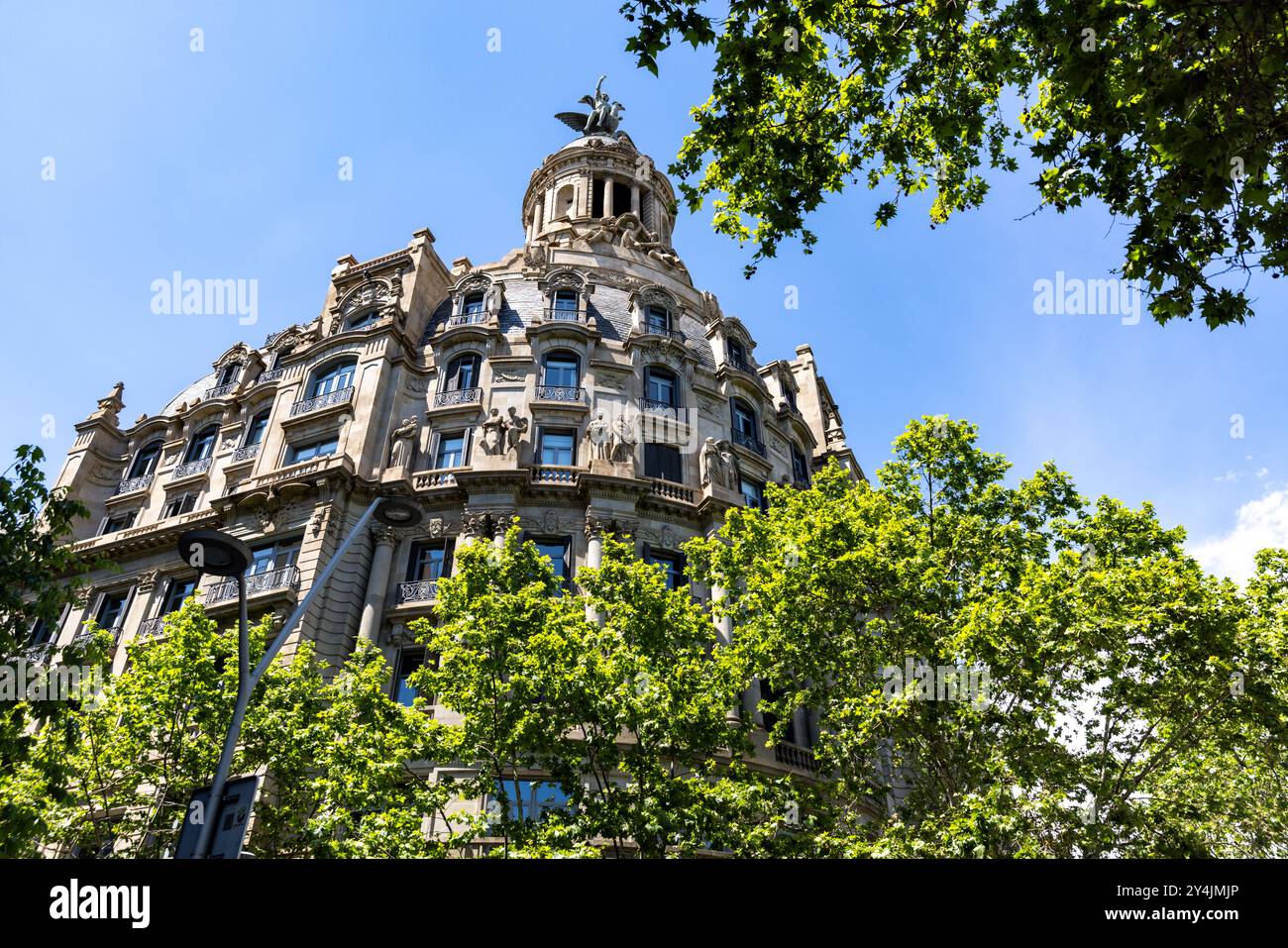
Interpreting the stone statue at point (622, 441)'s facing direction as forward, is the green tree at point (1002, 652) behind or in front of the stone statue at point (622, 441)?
in front

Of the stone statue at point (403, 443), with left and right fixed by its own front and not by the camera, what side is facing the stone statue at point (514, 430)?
left

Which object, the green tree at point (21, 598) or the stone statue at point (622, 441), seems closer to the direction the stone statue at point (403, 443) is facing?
the green tree

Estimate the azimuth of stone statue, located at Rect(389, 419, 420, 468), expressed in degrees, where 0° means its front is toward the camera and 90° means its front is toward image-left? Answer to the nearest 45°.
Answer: approximately 45°

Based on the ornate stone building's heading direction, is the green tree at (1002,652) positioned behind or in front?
in front

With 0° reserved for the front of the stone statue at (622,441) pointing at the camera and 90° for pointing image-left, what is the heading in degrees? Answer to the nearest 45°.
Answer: approximately 0°

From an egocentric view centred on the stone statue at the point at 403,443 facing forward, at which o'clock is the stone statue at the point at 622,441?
the stone statue at the point at 622,441 is roughly at 8 o'clock from the stone statue at the point at 403,443.

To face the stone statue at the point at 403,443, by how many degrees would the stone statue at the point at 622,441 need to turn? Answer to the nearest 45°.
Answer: approximately 90° to its right

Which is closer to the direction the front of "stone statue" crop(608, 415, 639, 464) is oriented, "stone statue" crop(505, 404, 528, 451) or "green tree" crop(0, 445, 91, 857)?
the green tree
